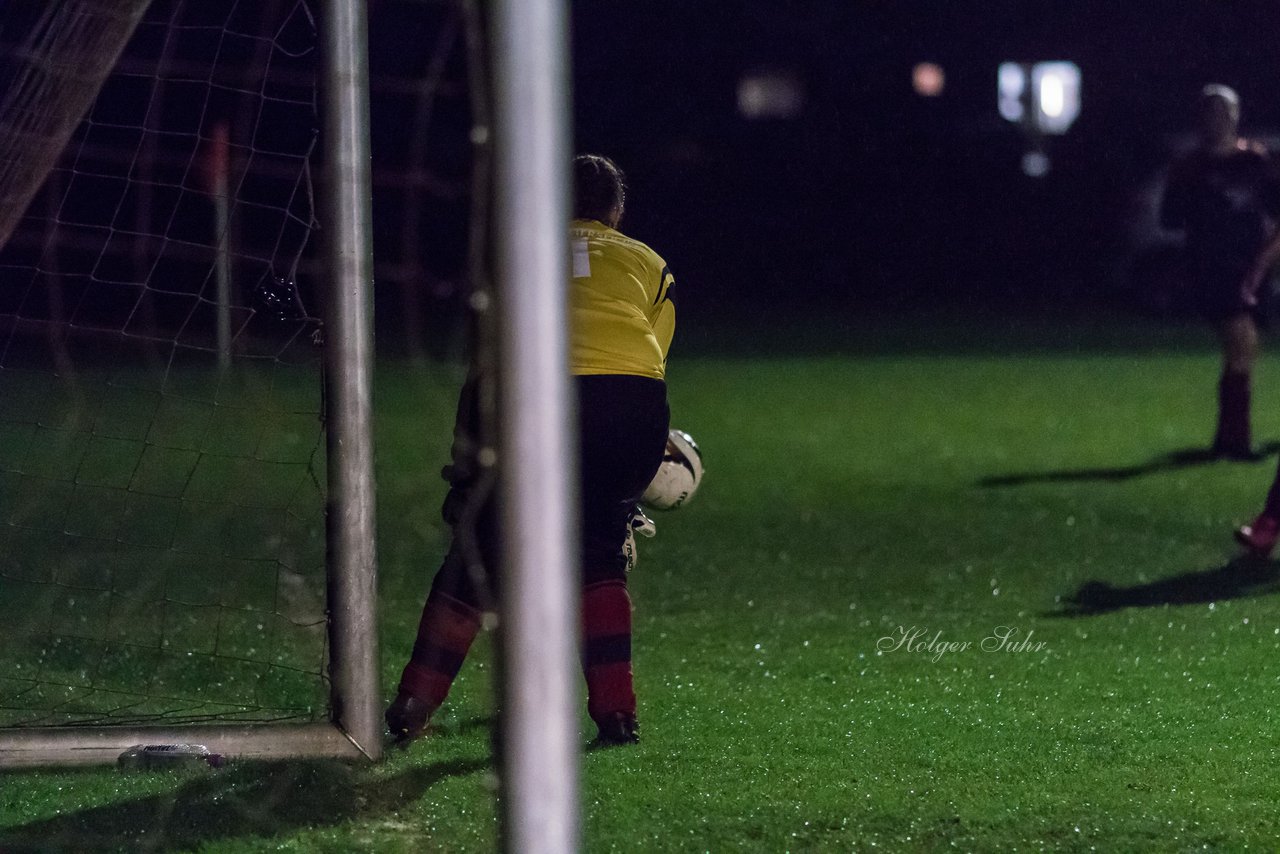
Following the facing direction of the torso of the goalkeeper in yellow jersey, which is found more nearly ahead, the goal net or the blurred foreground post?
the goal net

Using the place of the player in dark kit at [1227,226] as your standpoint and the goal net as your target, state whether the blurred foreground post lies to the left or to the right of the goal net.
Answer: left

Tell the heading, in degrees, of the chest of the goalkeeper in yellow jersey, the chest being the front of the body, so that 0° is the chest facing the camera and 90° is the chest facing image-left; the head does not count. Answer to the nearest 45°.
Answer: approximately 180°

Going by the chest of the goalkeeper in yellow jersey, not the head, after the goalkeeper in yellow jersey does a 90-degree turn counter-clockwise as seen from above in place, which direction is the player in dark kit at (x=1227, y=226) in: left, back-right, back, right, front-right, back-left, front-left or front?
back-right

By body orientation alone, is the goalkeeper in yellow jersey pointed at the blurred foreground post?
no

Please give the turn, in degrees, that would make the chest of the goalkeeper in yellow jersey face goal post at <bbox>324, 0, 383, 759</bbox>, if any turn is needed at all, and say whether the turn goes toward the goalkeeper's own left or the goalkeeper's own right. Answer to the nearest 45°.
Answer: approximately 90° to the goalkeeper's own left
